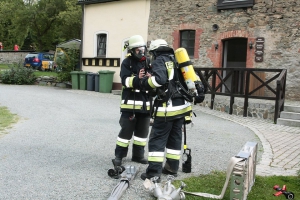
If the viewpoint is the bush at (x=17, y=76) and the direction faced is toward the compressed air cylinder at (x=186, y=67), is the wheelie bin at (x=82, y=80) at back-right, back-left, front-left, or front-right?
front-left

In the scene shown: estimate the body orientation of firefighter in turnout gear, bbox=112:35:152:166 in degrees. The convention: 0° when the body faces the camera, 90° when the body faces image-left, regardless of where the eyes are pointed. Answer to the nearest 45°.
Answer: approximately 315°

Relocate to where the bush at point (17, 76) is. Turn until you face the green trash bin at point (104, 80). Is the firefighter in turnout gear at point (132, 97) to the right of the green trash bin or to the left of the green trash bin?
right

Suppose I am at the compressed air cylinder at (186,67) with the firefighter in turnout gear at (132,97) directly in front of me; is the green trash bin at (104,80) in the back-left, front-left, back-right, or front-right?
front-right

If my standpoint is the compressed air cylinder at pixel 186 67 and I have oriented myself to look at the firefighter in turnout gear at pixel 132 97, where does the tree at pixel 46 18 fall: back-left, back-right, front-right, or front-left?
front-right

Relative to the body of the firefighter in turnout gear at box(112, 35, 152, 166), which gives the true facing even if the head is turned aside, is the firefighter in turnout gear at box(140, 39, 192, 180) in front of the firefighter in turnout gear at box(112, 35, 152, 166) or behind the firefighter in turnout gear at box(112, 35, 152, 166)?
in front

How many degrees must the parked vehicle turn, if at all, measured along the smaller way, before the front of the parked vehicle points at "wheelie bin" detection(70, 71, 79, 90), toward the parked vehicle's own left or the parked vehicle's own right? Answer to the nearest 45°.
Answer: approximately 135° to the parked vehicle's own right

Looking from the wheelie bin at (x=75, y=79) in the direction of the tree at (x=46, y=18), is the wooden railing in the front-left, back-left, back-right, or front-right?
back-right

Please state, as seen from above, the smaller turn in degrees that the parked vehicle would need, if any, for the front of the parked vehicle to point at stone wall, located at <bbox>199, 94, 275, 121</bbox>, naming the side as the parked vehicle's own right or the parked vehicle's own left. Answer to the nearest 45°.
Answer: approximately 135° to the parked vehicle's own right

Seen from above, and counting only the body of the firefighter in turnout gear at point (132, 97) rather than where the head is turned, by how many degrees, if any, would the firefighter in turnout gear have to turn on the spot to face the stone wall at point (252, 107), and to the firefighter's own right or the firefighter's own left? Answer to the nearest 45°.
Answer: approximately 90° to the firefighter's own left

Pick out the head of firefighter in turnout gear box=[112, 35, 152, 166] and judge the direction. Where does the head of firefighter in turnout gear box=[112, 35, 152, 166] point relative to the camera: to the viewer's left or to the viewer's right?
to the viewer's right
